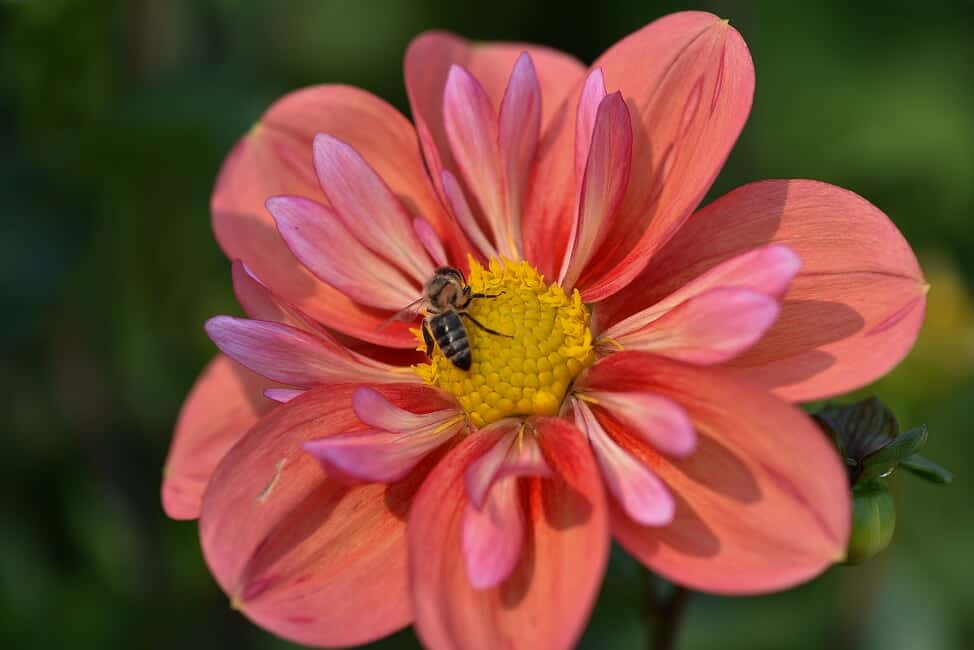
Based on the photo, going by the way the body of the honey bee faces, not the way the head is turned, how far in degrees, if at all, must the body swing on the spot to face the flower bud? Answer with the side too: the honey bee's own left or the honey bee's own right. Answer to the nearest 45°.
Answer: approximately 135° to the honey bee's own right

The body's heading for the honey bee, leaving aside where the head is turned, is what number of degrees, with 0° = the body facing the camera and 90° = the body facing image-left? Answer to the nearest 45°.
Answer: approximately 180°
